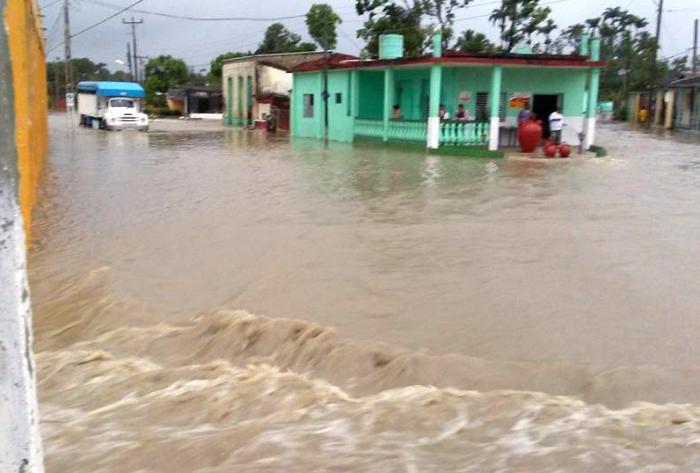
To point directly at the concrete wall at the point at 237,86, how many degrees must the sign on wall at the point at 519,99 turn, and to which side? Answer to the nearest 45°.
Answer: approximately 135° to its right

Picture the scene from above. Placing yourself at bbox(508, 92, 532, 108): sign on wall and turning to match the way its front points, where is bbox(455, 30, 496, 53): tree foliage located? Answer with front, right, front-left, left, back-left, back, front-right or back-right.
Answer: back

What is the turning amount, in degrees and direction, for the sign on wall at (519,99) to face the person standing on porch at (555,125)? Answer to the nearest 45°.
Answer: approximately 45° to its left

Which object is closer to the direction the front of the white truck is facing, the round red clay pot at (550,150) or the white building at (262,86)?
the round red clay pot

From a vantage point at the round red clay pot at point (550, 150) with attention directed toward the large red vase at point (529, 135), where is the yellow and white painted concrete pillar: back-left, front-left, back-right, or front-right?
back-left

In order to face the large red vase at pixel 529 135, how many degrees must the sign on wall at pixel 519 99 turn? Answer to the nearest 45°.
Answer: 0° — it already faces it

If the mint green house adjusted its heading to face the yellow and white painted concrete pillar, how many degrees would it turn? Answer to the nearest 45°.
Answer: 0° — it already faces it

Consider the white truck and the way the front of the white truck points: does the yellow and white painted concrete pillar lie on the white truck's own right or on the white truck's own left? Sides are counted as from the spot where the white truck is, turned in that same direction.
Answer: on the white truck's own right

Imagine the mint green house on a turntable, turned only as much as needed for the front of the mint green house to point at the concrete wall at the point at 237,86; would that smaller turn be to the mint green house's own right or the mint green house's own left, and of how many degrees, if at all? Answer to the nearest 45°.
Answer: approximately 135° to the mint green house's own right

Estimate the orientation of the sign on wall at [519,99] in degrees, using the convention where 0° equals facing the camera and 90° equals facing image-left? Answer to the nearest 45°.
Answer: approximately 0°

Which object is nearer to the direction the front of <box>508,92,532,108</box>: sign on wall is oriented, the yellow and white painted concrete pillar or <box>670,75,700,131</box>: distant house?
the yellow and white painted concrete pillar

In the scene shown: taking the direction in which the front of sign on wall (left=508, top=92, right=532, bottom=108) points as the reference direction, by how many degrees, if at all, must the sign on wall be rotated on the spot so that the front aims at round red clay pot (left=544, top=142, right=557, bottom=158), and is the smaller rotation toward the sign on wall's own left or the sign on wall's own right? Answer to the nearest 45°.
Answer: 0° — it already faces it
